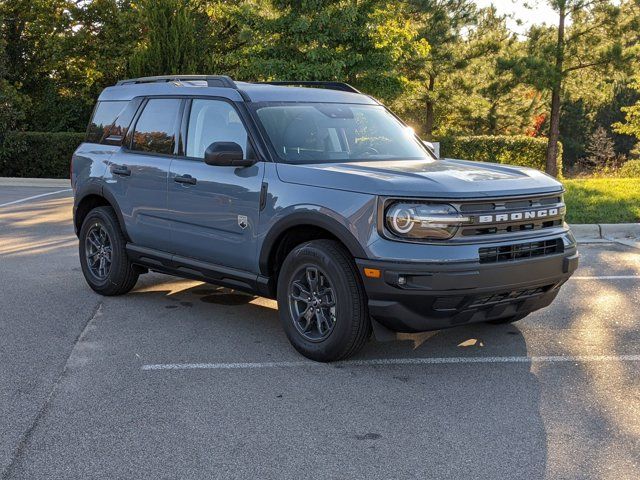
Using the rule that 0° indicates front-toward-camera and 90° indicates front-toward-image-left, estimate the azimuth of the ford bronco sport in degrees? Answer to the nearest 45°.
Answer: approximately 315°

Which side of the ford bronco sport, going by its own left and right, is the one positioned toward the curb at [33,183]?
back

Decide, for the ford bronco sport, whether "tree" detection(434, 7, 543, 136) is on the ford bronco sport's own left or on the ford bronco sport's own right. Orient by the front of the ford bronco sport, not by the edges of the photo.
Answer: on the ford bronco sport's own left

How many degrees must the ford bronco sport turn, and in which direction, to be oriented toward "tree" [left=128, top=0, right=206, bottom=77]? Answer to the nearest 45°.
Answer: approximately 135° to its left

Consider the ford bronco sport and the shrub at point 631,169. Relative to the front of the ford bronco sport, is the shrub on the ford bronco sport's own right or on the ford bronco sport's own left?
on the ford bronco sport's own left

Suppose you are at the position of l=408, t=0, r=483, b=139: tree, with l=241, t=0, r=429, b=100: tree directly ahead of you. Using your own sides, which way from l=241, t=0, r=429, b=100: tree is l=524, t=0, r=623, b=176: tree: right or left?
left

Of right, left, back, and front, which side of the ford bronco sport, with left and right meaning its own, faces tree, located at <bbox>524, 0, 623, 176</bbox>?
left

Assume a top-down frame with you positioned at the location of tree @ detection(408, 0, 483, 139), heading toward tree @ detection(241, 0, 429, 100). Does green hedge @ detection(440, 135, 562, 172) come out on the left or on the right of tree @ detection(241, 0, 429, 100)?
left

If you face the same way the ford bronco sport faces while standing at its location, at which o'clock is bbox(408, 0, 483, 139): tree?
The tree is roughly at 8 o'clock from the ford bronco sport.
